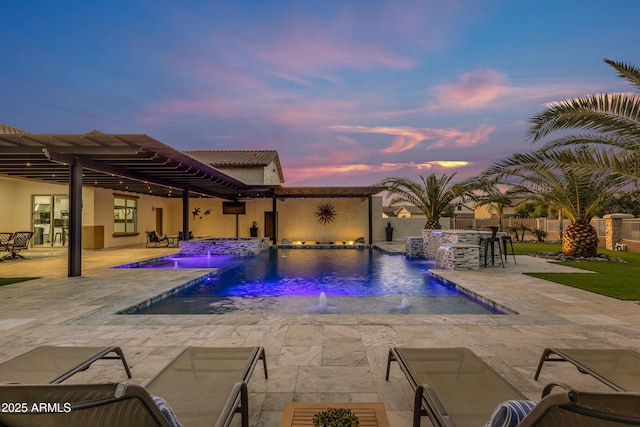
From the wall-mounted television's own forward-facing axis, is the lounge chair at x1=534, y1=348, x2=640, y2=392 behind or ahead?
ahead

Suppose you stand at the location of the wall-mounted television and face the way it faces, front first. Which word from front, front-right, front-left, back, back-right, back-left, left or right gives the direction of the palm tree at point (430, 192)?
front-left

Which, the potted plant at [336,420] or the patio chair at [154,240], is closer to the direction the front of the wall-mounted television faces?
the potted plant

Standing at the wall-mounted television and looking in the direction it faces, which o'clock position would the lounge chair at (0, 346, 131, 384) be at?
The lounge chair is roughly at 12 o'clock from the wall-mounted television.

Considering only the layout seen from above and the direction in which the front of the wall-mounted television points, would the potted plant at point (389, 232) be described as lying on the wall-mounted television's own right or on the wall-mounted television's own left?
on the wall-mounted television's own left

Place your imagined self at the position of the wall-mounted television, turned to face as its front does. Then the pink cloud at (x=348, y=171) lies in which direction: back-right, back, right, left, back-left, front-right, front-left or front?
back-left

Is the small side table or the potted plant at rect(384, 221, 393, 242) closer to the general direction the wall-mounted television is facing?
the small side table

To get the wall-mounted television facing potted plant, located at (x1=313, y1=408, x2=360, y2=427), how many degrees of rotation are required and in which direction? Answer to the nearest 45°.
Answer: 0° — it already faces it

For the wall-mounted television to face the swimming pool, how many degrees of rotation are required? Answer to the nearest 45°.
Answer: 0° — it already faces it

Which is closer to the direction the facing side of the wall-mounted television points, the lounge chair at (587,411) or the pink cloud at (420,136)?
the lounge chair

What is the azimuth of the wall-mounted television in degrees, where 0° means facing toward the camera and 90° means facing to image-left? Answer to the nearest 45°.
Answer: approximately 0°
